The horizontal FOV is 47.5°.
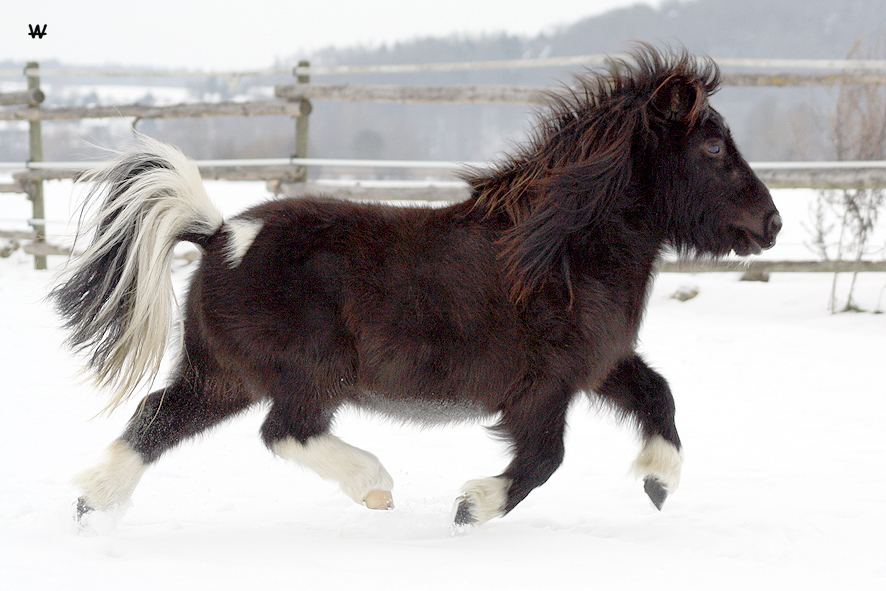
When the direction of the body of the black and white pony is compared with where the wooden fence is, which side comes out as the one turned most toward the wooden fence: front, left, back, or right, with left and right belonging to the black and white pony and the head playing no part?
left

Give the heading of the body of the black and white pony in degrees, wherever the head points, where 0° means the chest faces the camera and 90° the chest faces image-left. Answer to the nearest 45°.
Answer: approximately 270°
